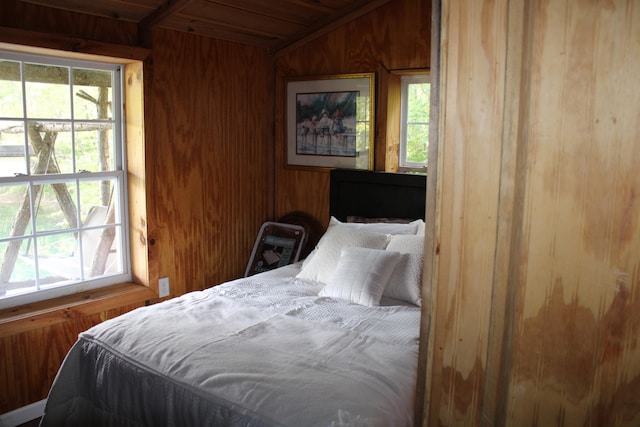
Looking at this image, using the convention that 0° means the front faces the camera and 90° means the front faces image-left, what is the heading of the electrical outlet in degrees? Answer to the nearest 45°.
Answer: approximately 315°

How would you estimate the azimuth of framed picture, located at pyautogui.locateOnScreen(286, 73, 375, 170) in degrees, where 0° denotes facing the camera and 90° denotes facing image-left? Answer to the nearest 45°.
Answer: approximately 45°

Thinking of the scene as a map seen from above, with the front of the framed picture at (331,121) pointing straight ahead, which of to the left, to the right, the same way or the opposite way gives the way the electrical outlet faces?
to the left

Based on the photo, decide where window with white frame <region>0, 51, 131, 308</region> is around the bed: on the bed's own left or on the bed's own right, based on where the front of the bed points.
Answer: on the bed's own right

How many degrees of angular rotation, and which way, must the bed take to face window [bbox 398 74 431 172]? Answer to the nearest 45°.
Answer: approximately 180°

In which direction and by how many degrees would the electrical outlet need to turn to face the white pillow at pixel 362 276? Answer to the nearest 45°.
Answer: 0° — it already faces it

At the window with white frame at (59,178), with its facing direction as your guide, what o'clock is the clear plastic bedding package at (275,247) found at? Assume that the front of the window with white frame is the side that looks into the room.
The clear plastic bedding package is roughly at 10 o'clock from the window with white frame.

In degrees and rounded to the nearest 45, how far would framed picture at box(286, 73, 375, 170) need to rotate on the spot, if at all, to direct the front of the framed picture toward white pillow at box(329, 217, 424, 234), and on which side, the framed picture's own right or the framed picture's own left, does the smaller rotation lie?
approximately 90° to the framed picture's own left

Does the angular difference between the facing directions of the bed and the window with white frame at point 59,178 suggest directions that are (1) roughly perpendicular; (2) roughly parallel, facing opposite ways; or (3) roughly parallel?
roughly perpendicular

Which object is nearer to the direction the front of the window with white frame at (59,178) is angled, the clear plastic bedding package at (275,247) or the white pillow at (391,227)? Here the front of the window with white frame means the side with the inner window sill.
the white pillow
